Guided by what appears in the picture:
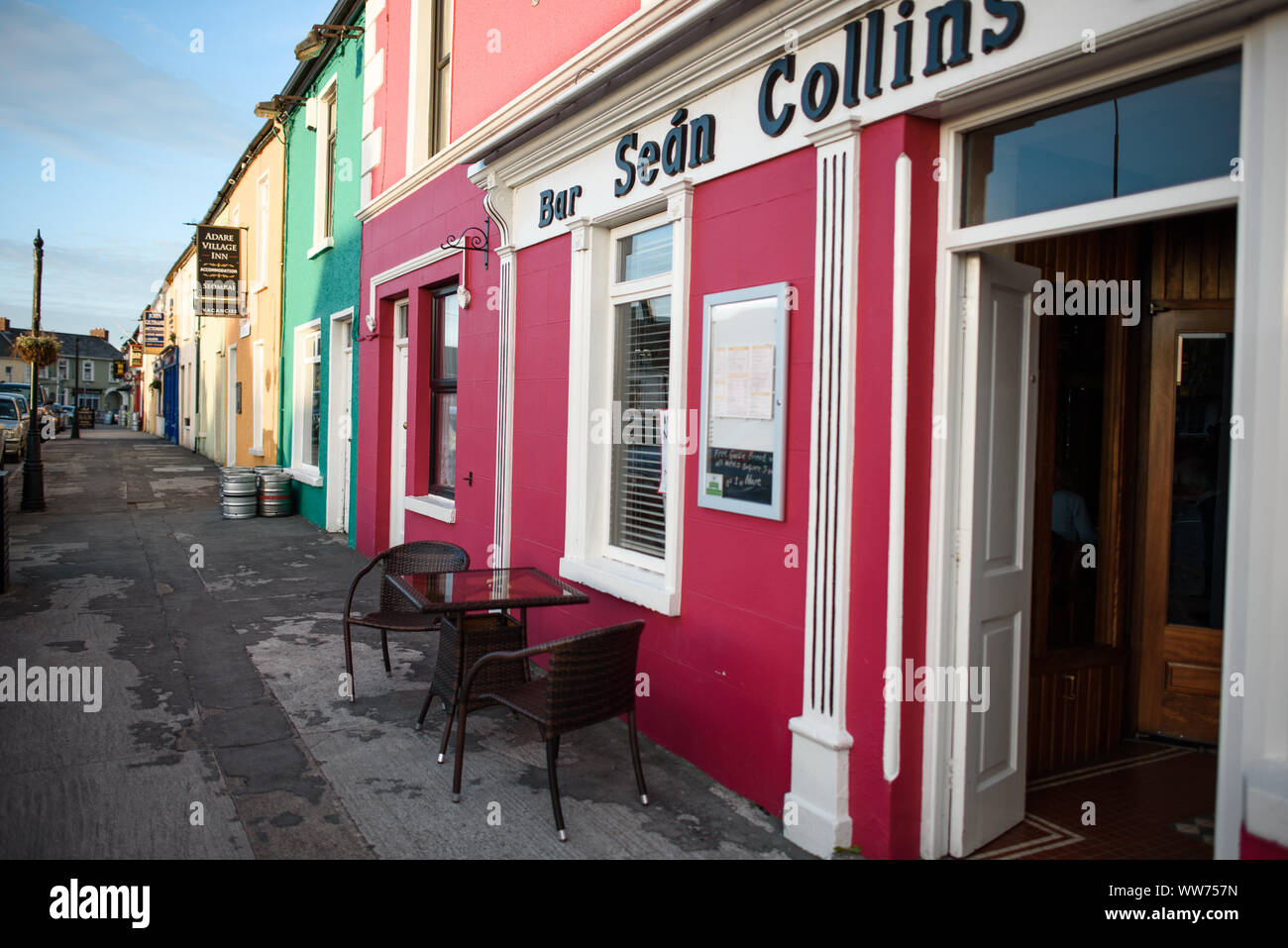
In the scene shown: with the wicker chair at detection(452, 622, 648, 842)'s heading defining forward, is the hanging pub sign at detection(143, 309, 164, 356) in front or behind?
in front

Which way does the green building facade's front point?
to the viewer's left

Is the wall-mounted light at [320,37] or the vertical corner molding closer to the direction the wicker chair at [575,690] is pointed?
the wall-mounted light

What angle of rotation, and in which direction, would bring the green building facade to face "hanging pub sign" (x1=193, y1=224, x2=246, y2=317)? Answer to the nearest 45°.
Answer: approximately 90° to its right

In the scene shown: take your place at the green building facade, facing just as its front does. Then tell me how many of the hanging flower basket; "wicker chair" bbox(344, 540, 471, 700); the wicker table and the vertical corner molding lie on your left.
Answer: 3

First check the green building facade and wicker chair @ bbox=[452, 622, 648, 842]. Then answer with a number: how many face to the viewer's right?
0

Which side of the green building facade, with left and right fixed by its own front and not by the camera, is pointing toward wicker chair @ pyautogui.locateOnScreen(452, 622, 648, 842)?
left

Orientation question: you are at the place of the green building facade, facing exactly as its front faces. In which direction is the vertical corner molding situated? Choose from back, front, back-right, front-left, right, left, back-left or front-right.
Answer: left

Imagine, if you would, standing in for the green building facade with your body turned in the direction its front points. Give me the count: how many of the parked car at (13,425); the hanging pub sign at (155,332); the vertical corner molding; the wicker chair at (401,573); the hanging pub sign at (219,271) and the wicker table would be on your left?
3

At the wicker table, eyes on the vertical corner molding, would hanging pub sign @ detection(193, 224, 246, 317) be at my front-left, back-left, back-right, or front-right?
back-left

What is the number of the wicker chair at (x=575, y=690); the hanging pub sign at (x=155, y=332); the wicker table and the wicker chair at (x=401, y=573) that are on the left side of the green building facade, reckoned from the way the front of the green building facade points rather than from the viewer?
3

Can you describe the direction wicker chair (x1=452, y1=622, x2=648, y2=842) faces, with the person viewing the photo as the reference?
facing away from the viewer and to the left of the viewer

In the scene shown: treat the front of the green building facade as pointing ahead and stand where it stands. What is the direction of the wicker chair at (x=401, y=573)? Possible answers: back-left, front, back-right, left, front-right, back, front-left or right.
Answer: left
